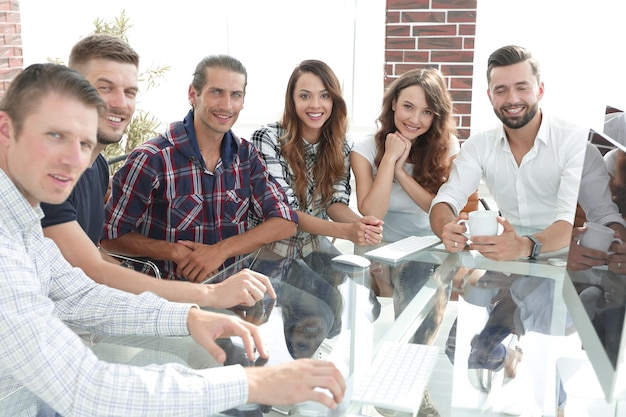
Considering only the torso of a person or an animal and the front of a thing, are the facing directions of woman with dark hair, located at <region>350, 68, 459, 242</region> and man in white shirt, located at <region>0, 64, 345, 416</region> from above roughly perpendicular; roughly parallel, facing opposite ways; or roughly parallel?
roughly perpendicular

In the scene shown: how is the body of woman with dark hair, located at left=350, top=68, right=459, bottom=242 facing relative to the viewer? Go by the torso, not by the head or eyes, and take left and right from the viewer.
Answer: facing the viewer

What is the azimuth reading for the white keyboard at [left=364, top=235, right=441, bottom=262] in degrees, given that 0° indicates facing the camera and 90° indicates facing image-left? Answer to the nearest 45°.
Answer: approximately 135°

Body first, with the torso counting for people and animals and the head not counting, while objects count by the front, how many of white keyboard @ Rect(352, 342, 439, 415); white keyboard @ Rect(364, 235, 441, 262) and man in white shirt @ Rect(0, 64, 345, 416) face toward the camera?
0

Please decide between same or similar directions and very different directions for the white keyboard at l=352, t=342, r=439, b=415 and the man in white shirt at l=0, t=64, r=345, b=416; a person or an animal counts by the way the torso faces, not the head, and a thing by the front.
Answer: very different directions

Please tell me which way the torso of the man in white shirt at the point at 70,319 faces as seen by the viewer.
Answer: to the viewer's right

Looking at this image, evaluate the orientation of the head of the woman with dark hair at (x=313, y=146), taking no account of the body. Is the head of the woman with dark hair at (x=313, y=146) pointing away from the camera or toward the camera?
toward the camera

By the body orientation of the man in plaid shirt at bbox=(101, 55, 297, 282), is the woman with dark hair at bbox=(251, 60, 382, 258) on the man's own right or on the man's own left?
on the man's own left

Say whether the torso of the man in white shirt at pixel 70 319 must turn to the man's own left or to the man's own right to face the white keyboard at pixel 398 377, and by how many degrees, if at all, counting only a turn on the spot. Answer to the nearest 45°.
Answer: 0° — they already face it

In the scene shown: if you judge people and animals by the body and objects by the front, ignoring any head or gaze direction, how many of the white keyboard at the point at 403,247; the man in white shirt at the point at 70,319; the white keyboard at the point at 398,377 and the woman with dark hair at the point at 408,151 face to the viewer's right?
1

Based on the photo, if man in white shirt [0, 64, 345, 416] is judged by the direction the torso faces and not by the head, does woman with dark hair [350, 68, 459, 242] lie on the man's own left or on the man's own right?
on the man's own left

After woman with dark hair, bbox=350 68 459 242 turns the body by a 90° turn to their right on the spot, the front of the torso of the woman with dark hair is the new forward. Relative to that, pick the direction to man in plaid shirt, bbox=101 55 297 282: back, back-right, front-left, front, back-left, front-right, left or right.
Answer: front-left

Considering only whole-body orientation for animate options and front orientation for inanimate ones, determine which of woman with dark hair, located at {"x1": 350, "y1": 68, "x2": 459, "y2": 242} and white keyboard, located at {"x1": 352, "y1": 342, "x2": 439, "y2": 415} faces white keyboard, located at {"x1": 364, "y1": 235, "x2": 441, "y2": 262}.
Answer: the woman with dark hair

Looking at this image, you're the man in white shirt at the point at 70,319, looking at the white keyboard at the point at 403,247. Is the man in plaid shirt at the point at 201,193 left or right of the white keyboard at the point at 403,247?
left

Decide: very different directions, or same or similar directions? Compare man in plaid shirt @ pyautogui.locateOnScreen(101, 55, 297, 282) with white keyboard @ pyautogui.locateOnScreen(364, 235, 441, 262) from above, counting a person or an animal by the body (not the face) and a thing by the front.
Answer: very different directions
